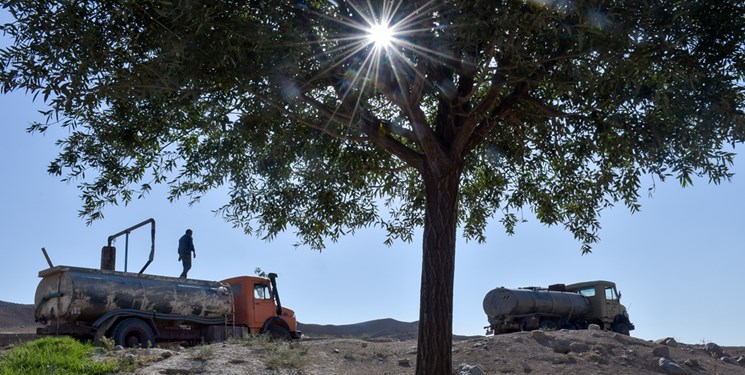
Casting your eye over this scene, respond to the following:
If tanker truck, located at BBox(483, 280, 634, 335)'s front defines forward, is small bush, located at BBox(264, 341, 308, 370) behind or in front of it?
behind

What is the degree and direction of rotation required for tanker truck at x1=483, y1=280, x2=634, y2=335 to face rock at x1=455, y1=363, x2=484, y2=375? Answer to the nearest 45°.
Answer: approximately 135° to its right

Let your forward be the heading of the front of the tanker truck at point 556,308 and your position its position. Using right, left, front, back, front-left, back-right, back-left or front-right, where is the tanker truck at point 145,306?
back

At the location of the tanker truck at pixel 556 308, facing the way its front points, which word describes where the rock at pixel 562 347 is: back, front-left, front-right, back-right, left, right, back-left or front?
back-right

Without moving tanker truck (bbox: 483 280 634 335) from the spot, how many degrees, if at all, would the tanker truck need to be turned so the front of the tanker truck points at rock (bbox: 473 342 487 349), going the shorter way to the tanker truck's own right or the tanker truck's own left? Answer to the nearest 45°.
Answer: approximately 135° to the tanker truck's own right

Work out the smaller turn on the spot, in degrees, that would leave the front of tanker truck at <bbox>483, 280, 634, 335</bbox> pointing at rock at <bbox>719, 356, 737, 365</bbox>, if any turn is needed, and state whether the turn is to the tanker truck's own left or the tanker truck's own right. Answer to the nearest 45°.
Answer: approximately 90° to the tanker truck's own right

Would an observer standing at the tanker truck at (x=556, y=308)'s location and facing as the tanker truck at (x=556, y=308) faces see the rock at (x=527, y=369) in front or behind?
behind

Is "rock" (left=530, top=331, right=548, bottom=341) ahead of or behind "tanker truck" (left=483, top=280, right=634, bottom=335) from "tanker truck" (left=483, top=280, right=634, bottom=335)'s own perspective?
behind

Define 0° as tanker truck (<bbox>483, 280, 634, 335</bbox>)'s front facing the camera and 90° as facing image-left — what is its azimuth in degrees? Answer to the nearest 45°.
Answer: approximately 225°
